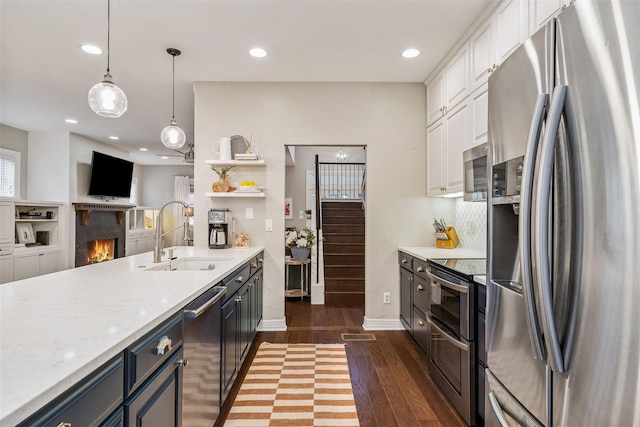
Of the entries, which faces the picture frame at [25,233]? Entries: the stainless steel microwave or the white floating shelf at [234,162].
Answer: the stainless steel microwave

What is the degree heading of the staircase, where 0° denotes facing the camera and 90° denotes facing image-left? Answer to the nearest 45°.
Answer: approximately 0°

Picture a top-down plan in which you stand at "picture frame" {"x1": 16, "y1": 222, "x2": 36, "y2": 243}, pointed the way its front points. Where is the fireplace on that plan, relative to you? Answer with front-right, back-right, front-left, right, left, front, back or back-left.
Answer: back-left

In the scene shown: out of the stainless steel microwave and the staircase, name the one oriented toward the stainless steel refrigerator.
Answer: the staircase

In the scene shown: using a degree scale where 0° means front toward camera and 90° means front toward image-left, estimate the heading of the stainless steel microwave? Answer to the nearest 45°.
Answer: approximately 90°

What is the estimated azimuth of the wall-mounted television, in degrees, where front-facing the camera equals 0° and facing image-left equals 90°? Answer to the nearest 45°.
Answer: approximately 315°

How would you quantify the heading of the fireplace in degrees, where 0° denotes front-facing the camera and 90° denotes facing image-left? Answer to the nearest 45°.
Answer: approximately 315°

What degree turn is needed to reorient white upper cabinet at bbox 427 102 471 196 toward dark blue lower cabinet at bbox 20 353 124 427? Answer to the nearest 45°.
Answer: approximately 45° to its left
